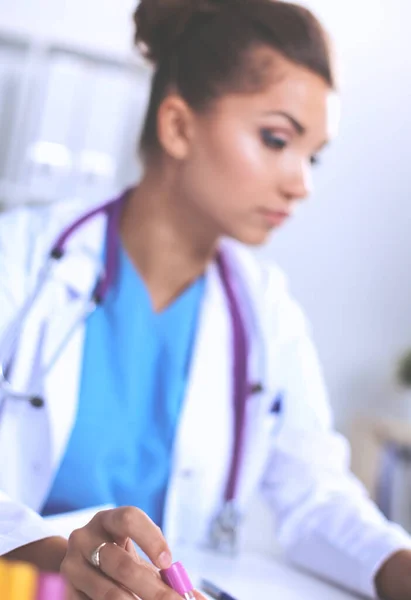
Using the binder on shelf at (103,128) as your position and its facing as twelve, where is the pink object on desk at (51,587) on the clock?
The pink object on desk is roughly at 12 o'clock from the binder on shelf.

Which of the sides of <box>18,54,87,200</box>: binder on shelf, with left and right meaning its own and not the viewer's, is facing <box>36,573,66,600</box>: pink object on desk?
front

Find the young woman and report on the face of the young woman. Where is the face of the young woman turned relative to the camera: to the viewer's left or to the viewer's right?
to the viewer's right

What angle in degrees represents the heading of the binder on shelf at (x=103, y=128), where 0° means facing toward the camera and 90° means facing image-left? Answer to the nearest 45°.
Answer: approximately 0°

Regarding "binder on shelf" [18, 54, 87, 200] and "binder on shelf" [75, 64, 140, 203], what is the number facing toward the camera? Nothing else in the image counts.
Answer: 2
